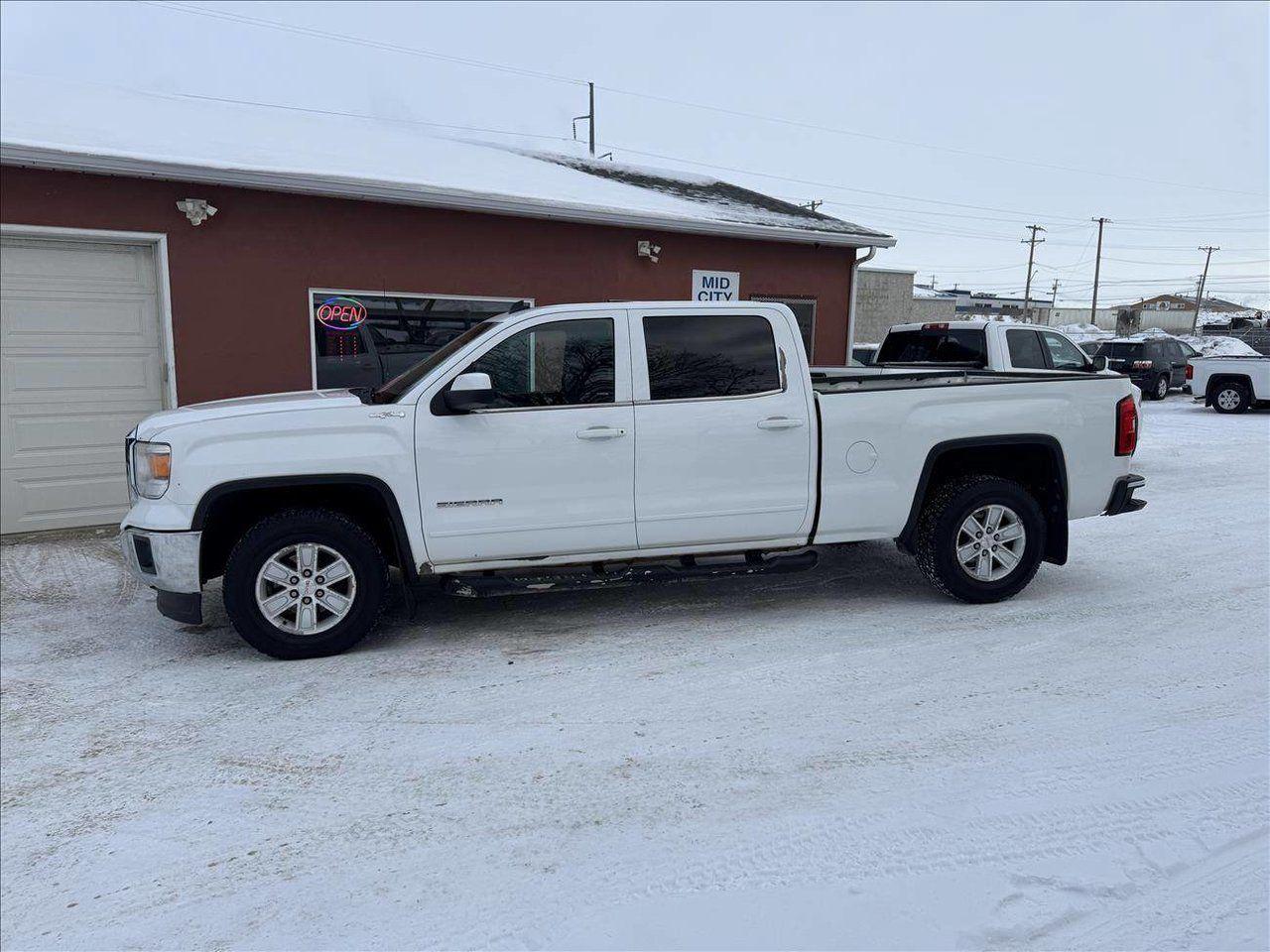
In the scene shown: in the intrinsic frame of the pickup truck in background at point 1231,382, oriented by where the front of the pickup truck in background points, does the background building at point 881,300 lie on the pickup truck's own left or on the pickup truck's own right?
on the pickup truck's own left

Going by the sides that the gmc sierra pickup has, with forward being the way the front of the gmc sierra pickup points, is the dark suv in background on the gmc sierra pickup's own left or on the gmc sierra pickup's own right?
on the gmc sierra pickup's own right

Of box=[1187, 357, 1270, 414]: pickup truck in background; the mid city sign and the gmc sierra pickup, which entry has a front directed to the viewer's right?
the pickup truck in background

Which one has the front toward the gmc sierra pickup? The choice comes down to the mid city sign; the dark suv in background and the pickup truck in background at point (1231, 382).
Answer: the mid city sign

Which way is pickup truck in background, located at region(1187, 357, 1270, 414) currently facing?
to the viewer's right

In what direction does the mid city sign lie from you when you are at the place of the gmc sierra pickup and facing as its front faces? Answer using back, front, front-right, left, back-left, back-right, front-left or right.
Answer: right

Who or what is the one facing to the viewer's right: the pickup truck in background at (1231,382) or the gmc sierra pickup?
the pickup truck in background

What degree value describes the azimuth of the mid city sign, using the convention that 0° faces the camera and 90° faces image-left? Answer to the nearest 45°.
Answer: approximately 0°

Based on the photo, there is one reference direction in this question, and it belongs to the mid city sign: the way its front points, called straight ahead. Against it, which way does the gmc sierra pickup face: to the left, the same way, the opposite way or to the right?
to the right

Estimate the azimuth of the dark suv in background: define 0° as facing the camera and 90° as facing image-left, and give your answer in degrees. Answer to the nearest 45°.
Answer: approximately 225°

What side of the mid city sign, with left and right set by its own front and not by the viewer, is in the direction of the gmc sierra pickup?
front

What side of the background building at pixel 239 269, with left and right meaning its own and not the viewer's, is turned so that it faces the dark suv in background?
left

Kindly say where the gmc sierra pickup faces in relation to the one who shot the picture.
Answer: facing to the left of the viewer

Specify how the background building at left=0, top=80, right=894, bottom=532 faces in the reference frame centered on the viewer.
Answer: facing the viewer and to the right of the viewer
